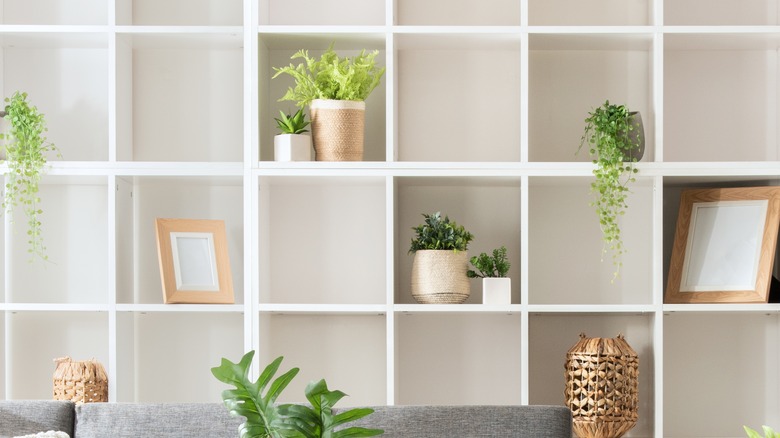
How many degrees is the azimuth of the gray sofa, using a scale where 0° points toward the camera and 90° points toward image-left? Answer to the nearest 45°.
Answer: approximately 0°

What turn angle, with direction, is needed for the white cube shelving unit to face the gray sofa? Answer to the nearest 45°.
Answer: approximately 45° to its right

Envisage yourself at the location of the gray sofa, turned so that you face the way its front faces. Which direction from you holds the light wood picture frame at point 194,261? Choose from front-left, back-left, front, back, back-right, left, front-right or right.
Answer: back

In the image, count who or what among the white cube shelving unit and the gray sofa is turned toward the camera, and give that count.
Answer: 2
